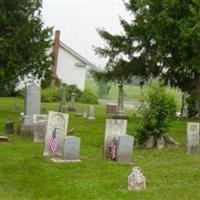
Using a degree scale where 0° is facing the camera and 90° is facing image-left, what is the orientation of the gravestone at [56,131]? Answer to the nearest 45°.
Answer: approximately 0°

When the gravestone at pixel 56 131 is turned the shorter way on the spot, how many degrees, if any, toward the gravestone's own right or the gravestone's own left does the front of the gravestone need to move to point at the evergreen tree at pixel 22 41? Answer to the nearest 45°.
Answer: approximately 180°

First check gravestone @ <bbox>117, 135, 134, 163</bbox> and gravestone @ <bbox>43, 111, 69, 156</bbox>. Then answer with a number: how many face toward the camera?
2

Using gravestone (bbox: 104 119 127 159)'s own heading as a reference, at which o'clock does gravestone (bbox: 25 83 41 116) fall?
gravestone (bbox: 25 83 41 116) is roughly at 5 o'clock from gravestone (bbox: 104 119 127 159).

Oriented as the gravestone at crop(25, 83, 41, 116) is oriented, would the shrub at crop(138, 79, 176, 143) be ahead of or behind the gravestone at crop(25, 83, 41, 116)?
ahead

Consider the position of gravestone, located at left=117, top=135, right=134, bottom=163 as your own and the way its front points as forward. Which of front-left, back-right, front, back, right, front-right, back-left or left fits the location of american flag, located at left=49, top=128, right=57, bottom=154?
right

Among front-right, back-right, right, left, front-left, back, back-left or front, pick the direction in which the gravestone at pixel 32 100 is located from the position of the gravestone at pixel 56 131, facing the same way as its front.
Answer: back
